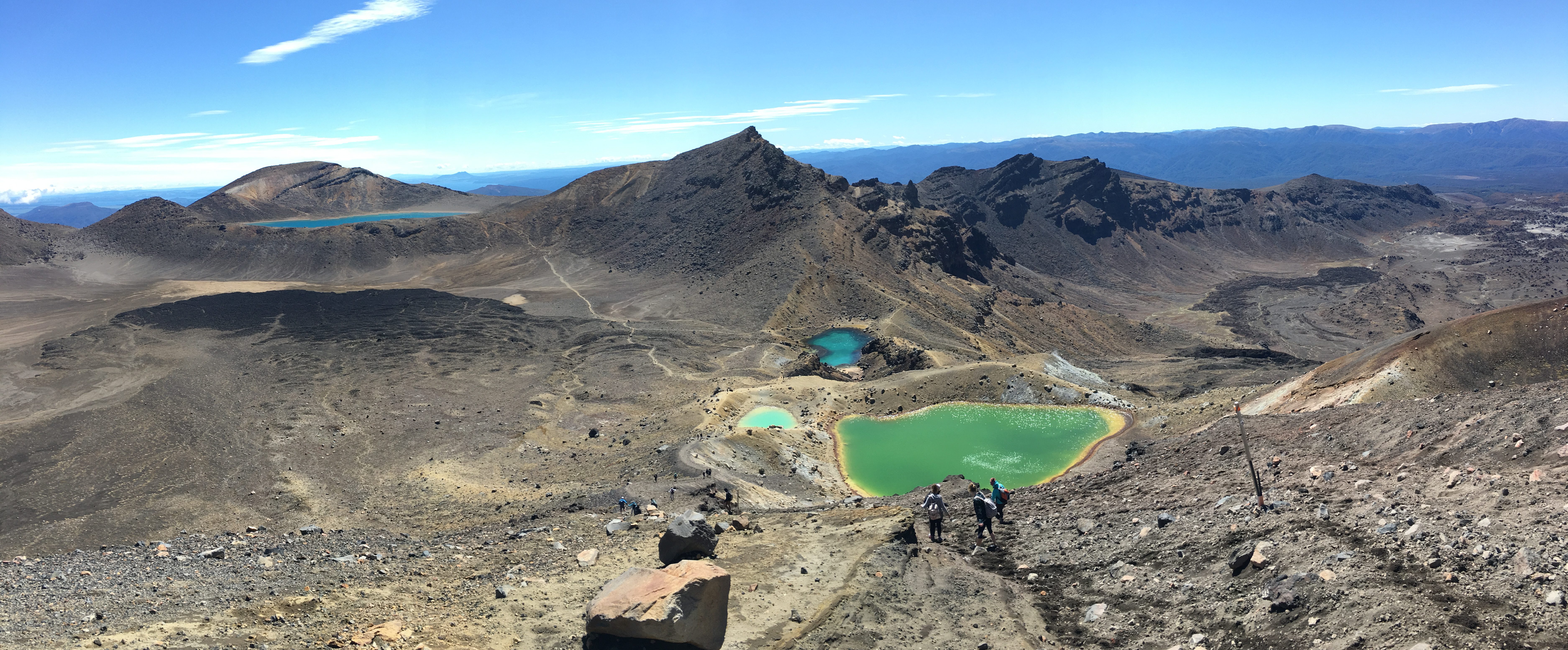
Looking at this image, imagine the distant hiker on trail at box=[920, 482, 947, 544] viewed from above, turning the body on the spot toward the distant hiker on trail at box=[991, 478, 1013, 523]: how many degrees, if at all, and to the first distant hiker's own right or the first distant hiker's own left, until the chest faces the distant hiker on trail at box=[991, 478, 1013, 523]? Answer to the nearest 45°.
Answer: approximately 45° to the first distant hiker's own right

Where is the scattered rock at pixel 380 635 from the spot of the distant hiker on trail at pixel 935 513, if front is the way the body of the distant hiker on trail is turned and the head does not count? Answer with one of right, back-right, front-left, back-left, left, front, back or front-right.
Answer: back-left

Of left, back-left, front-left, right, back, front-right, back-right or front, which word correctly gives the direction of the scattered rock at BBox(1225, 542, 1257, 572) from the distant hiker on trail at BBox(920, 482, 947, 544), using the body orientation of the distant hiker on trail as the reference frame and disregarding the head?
back-right

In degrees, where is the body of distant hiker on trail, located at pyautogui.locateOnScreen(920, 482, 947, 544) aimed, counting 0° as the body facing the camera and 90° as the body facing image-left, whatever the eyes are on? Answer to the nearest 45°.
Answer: approximately 180°

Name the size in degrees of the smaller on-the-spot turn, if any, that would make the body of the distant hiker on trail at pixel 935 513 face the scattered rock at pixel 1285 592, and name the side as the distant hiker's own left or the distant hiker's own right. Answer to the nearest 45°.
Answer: approximately 135° to the distant hiker's own right

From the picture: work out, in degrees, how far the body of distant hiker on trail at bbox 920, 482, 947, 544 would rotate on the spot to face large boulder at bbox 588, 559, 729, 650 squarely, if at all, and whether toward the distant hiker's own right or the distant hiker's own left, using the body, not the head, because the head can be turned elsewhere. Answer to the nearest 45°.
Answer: approximately 135° to the distant hiker's own left

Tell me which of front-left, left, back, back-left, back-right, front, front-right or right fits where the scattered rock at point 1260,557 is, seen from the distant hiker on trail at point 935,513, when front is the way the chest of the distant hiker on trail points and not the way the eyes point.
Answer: back-right
